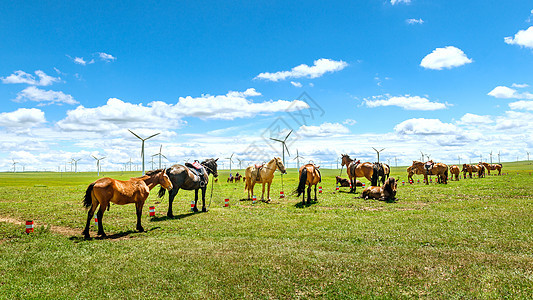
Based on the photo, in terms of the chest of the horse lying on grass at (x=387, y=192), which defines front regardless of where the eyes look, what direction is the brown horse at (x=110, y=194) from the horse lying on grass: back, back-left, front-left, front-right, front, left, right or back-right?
back-right

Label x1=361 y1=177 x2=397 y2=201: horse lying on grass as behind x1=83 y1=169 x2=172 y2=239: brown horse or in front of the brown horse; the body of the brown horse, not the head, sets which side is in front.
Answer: in front

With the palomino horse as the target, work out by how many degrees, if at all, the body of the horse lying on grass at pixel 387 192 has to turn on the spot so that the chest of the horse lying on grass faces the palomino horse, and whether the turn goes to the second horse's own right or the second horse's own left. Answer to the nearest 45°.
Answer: approximately 180°

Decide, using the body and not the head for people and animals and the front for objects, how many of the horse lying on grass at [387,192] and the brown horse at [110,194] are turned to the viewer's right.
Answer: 2

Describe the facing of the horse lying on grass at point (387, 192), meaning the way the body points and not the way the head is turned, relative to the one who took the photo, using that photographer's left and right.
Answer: facing to the right of the viewer

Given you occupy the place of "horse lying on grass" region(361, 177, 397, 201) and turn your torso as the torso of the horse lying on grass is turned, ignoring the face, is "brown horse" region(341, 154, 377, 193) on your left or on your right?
on your left

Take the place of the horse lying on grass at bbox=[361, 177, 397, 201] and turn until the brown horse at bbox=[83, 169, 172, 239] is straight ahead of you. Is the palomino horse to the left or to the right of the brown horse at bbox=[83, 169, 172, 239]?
right

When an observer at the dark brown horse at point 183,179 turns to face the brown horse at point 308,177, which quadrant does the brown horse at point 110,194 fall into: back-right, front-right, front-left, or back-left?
back-right

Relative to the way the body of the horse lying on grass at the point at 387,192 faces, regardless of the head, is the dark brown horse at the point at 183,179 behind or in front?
behind

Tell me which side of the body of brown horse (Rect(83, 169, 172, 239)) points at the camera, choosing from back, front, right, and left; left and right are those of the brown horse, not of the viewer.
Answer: right
